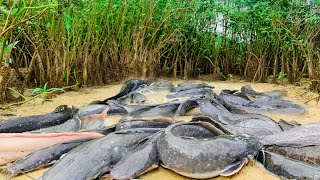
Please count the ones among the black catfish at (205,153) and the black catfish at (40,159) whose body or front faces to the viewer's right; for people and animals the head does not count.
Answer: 1

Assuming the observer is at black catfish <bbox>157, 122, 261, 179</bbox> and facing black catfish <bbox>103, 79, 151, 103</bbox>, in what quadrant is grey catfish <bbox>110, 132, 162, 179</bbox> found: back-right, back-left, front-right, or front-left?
front-left
